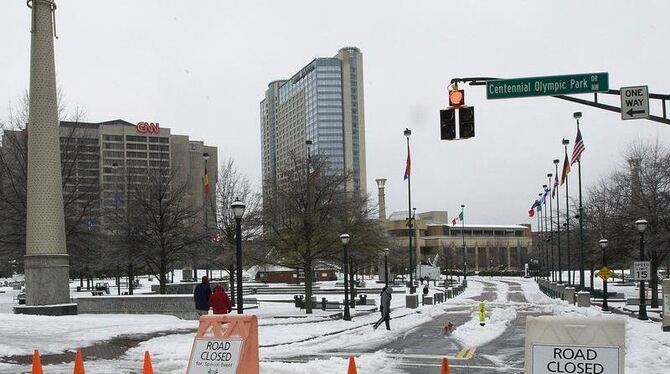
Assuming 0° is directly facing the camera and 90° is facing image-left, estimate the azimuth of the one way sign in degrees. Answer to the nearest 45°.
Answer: approximately 0°

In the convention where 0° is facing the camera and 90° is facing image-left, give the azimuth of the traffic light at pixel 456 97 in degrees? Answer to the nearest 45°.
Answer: approximately 0°

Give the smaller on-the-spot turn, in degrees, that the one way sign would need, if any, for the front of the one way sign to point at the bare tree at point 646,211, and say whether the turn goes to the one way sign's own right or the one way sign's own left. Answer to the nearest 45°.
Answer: approximately 180°

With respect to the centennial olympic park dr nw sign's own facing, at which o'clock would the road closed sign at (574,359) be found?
The road closed sign is roughly at 12 o'clock from the centennial olympic park dr nw sign.

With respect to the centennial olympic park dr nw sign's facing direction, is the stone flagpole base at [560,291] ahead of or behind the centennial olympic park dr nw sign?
behind

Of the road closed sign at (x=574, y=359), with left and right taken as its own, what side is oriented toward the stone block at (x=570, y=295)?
back

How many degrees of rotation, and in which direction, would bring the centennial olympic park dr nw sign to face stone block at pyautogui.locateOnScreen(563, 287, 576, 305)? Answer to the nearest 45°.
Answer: approximately 180°

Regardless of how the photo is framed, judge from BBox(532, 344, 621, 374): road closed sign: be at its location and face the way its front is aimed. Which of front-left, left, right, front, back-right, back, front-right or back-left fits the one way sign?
back
